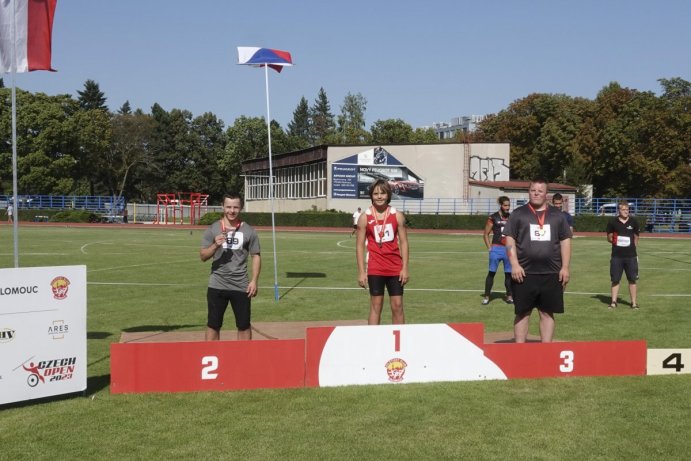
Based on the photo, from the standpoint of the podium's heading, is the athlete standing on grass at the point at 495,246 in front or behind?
behind

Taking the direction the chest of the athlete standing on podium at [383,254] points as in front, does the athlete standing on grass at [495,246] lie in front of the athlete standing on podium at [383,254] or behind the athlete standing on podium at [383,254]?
behind

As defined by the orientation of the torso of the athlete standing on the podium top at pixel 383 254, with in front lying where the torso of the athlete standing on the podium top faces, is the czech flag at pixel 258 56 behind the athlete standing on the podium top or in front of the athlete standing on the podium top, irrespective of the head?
behind

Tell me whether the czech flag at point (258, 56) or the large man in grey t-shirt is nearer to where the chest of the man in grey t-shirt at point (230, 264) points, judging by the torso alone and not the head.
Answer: the large man in grey t-shirt

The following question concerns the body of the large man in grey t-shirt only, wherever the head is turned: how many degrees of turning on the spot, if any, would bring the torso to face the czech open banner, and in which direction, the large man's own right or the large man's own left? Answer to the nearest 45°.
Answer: approximately 45° to the large man's own right

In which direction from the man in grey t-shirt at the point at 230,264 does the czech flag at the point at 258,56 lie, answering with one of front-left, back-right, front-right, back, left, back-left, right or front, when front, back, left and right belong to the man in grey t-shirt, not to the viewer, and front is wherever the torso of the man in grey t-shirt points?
back

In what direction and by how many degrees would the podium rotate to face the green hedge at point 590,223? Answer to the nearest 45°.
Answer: approximately 180°
